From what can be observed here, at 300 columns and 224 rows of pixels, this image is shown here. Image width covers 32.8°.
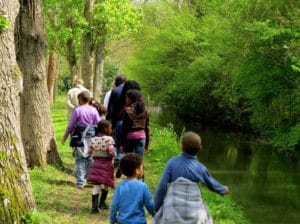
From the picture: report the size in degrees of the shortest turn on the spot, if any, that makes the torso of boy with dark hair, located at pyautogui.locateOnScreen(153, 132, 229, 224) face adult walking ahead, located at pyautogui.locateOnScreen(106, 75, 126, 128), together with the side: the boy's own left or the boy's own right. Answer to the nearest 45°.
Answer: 0° — they already face them

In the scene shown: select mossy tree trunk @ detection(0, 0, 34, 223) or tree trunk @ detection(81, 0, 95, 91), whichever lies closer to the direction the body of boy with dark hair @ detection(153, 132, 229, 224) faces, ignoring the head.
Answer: the tree trunk

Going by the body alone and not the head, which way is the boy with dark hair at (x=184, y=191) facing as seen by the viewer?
away from the camera

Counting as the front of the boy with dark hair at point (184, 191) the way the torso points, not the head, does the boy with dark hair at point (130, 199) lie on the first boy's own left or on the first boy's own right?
on the first boy's own left

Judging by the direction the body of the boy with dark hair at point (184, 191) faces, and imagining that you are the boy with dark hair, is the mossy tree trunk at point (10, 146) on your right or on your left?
on your left
